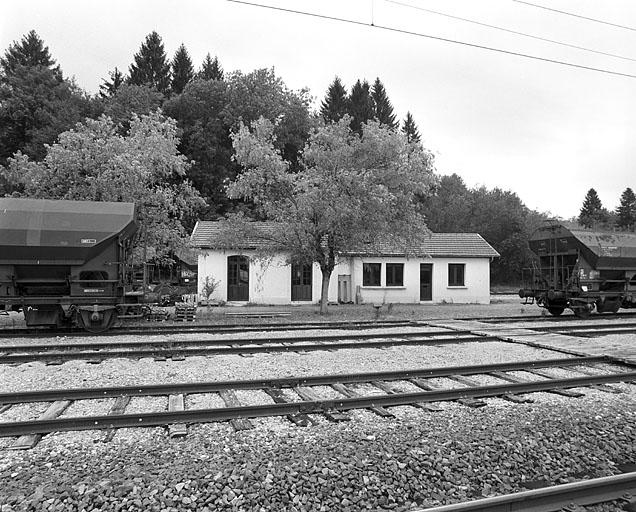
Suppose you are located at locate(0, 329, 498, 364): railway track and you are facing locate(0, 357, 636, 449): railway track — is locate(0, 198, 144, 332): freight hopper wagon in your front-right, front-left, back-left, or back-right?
back-right

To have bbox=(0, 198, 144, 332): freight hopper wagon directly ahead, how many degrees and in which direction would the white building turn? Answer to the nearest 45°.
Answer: approximately 45° to its right

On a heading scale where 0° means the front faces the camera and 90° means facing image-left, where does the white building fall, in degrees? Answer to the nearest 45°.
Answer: approximately 0°
